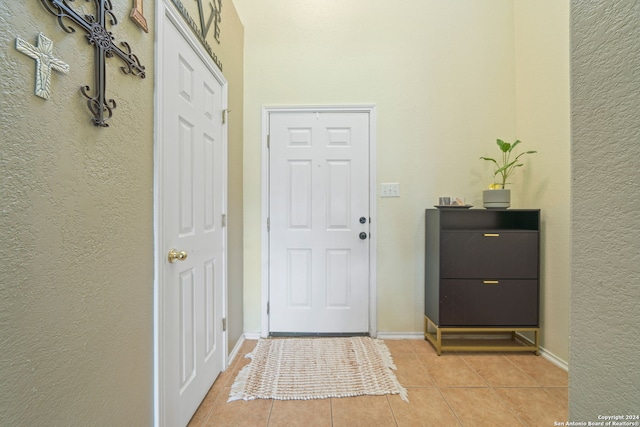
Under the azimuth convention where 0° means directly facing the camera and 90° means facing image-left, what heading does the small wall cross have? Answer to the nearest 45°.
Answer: approximately 315°

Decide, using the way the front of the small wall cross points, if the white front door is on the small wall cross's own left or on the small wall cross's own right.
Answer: on the small wall cross's own left

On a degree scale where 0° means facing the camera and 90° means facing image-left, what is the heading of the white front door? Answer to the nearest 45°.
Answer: approximately 0°

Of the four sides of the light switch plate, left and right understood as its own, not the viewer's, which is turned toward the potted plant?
left

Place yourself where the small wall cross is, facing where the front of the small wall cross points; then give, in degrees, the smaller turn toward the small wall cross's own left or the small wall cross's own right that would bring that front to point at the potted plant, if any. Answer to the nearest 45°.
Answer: approximately 45° to the small wall cross's own left

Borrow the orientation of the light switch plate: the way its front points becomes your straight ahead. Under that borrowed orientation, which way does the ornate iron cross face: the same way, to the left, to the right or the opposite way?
to the left

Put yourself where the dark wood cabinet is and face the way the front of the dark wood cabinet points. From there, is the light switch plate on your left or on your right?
on your right
